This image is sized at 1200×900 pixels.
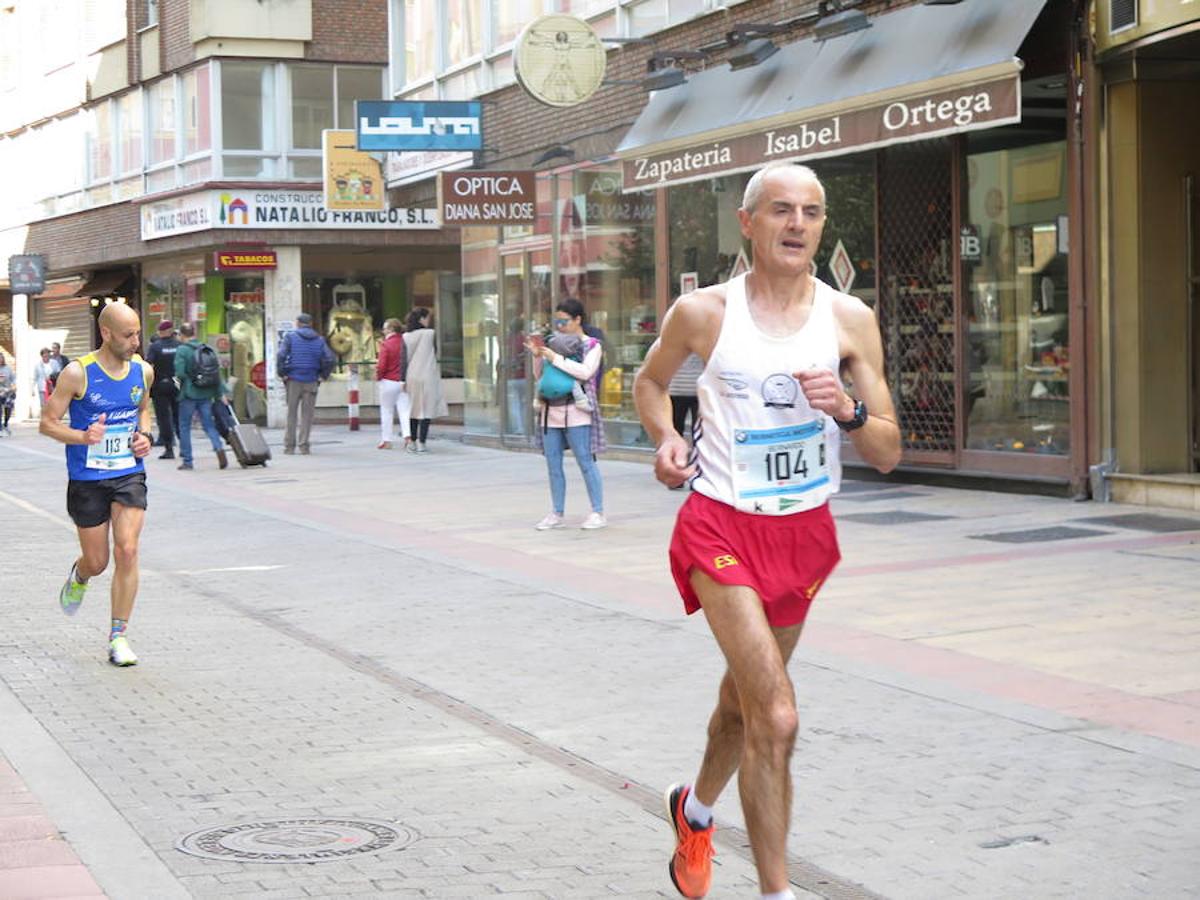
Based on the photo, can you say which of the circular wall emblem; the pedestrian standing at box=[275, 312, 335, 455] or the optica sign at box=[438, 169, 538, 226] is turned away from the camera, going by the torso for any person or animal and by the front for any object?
the pedestrian standing

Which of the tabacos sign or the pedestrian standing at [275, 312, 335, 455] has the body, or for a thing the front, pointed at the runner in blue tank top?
the tabacos sign

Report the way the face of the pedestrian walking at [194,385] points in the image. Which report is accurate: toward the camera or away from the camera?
away from the camera

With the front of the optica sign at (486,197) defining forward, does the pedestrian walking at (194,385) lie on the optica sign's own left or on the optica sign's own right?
on the optica sign's own right

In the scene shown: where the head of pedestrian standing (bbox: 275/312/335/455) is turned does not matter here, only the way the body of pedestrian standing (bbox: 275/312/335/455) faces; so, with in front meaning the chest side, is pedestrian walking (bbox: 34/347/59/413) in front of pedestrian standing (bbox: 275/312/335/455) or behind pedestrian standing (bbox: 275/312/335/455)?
in front

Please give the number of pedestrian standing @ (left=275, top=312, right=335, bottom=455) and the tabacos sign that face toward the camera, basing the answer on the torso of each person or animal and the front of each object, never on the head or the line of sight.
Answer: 1

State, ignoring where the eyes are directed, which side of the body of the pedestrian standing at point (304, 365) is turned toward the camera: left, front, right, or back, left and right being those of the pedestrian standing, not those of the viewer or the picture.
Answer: back
